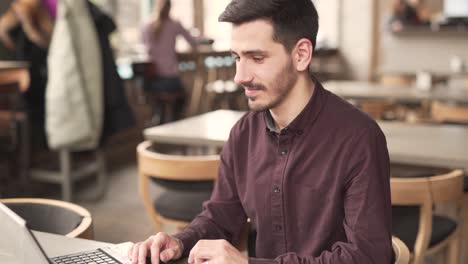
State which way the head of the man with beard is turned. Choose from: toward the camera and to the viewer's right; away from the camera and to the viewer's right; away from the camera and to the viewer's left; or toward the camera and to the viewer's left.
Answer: toward the camera and to the viewer's left

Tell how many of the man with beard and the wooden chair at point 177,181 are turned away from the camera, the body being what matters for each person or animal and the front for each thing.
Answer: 1

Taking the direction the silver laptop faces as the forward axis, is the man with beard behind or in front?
in front

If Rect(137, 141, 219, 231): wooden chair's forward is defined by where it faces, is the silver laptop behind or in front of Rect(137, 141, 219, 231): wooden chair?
behind

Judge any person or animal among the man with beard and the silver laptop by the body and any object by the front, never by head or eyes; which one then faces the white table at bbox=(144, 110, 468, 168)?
the silver laptop

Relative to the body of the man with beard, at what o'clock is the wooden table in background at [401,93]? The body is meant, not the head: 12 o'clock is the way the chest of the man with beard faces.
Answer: The wooden table in background is roughly at 5 o'clock from the man with beard.

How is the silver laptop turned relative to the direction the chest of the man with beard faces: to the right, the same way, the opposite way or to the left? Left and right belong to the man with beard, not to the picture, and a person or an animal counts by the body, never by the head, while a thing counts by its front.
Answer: the opposite way

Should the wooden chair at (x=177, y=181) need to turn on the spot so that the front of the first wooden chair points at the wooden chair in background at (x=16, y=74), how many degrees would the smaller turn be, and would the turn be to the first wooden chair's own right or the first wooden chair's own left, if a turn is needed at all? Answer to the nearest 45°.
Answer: approximately 45° to the first wooden chair's own left

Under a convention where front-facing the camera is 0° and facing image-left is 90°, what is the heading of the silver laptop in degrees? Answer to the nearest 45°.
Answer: approximately 225°

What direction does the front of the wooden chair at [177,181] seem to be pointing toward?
away from the camera

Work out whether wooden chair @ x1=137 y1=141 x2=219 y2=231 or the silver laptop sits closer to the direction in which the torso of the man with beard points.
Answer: the silver laptop
